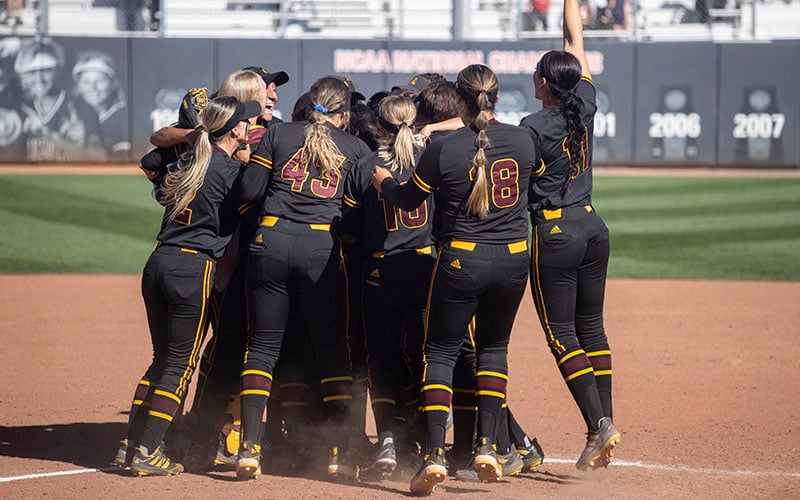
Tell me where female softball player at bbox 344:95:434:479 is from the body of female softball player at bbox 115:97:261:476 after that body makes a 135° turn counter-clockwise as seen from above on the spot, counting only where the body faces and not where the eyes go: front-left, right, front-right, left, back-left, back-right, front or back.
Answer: back

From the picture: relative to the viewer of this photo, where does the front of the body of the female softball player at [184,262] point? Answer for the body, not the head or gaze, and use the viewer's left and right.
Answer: facing away from the viewer and to the right of the viewer

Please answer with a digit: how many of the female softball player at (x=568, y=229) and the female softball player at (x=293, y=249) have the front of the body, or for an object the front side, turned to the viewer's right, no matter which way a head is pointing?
0

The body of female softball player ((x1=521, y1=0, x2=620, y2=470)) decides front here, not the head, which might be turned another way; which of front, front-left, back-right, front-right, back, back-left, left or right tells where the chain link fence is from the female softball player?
front-right

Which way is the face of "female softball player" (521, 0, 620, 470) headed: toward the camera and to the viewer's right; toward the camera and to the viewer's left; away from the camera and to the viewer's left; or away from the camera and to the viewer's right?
away from the camera and to the viewer's left

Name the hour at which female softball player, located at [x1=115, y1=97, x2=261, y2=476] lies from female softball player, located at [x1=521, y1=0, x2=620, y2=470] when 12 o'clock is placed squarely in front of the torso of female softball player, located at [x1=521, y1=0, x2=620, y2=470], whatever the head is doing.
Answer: female softball player, located at [x1=115, y1=97, x2=261, y2=476] is roughly at 10 o'clock from female softball player, located at [x1=521, y1=0, x2=620, y2=470].

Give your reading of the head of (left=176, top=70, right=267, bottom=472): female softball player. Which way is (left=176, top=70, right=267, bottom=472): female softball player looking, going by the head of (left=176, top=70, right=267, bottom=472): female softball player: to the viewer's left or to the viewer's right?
to the viewer's right

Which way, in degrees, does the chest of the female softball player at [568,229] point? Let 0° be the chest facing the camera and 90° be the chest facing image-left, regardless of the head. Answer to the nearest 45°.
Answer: approximately 135°

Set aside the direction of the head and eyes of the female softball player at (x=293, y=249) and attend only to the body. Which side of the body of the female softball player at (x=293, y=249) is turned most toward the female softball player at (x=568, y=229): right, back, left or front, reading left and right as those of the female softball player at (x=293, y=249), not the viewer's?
right

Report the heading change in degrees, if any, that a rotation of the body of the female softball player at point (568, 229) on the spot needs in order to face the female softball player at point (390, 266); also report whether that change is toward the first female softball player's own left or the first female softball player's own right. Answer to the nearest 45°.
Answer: approximately 45° to the first female softball player's own left

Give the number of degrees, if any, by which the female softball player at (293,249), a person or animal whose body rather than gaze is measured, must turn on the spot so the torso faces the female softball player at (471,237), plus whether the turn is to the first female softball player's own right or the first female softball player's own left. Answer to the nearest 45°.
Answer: approximately 135° to the first female softball player's own right

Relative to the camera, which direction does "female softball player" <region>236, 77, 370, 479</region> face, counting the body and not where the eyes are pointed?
away from the camera
